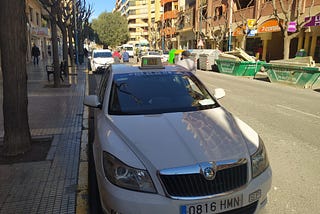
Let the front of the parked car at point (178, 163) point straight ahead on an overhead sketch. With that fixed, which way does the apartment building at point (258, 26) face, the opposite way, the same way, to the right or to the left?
to the right

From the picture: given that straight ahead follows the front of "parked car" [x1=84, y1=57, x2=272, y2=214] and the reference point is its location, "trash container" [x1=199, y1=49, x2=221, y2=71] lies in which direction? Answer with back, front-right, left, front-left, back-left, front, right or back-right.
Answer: back-left

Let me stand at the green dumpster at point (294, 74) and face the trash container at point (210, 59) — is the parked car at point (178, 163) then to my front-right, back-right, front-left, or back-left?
back-left

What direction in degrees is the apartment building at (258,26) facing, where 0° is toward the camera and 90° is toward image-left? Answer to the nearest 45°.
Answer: approximately 45°

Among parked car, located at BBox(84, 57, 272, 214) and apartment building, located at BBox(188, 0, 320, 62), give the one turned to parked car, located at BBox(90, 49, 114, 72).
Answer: the apartment building

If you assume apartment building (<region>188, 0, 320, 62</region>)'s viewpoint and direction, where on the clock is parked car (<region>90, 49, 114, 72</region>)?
The parked car is roughly at 12 o'clock from the apartment building.

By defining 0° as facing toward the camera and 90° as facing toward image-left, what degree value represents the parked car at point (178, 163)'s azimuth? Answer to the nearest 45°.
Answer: approximately 315°

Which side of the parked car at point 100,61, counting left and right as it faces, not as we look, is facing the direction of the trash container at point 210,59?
left

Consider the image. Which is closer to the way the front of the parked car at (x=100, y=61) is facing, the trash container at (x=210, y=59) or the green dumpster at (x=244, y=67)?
the green dumpster

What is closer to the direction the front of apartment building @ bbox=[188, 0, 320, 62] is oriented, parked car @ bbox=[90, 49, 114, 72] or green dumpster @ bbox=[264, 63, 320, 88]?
the parked car

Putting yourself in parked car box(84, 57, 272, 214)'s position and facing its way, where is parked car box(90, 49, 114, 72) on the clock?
parked car box(90, 49, 114, 72) is roughly at 7 o'clock from parked car box(84, 57, 272, 214).

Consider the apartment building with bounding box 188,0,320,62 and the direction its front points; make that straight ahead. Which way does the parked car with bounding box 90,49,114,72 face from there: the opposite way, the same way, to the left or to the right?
to the left
